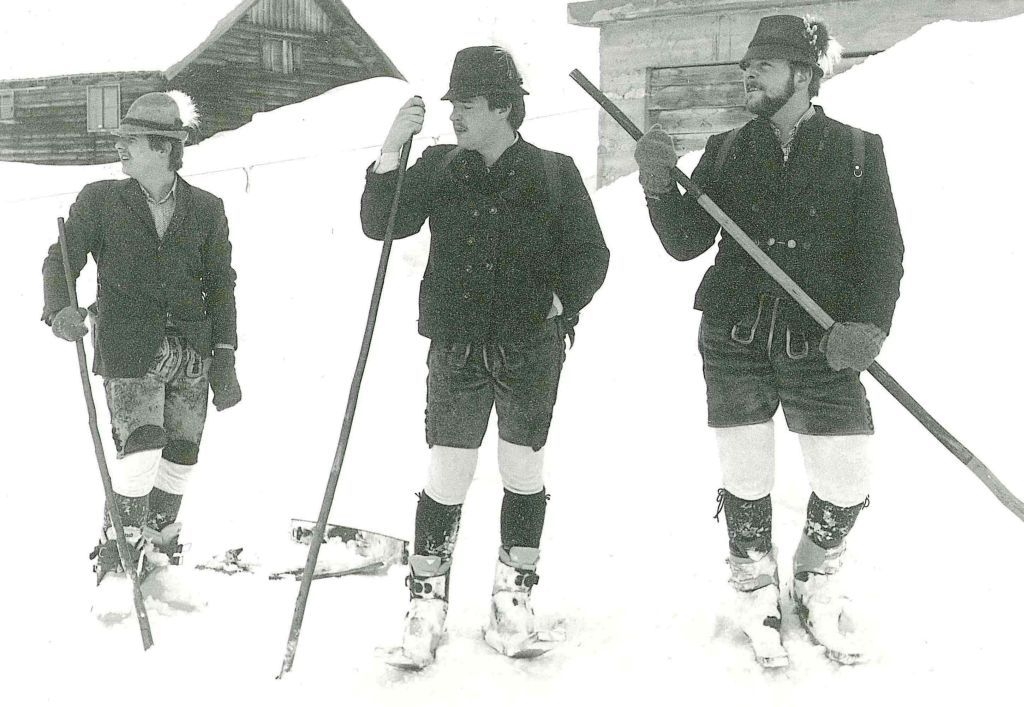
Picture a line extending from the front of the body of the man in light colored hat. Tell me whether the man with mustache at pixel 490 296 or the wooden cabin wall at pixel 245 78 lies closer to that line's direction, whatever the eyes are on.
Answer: the man with mustache

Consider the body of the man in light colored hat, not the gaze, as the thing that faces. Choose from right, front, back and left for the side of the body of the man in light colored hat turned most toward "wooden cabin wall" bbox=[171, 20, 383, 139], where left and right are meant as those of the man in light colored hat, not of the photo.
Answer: back

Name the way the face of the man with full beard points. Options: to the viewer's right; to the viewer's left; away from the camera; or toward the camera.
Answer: to the viewer's left

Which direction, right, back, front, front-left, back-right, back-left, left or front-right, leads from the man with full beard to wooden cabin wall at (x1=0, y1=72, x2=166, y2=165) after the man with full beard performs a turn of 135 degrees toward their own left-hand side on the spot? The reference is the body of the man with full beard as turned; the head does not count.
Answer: left

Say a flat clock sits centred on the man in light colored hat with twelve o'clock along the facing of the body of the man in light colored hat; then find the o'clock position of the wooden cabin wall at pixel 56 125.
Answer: The wooden cabin wall is roughly at 6 o'clock from the man in light colored hat.

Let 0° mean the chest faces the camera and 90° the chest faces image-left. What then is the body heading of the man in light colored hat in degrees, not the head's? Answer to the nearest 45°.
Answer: approximately 0°

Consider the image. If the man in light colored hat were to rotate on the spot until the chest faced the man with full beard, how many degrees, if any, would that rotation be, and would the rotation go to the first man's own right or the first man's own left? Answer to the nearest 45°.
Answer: approximately 45° to the first man's own left

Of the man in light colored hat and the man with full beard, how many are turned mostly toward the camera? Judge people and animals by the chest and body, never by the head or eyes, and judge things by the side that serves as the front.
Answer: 2

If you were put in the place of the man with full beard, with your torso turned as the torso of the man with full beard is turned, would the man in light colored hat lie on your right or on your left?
on your right
